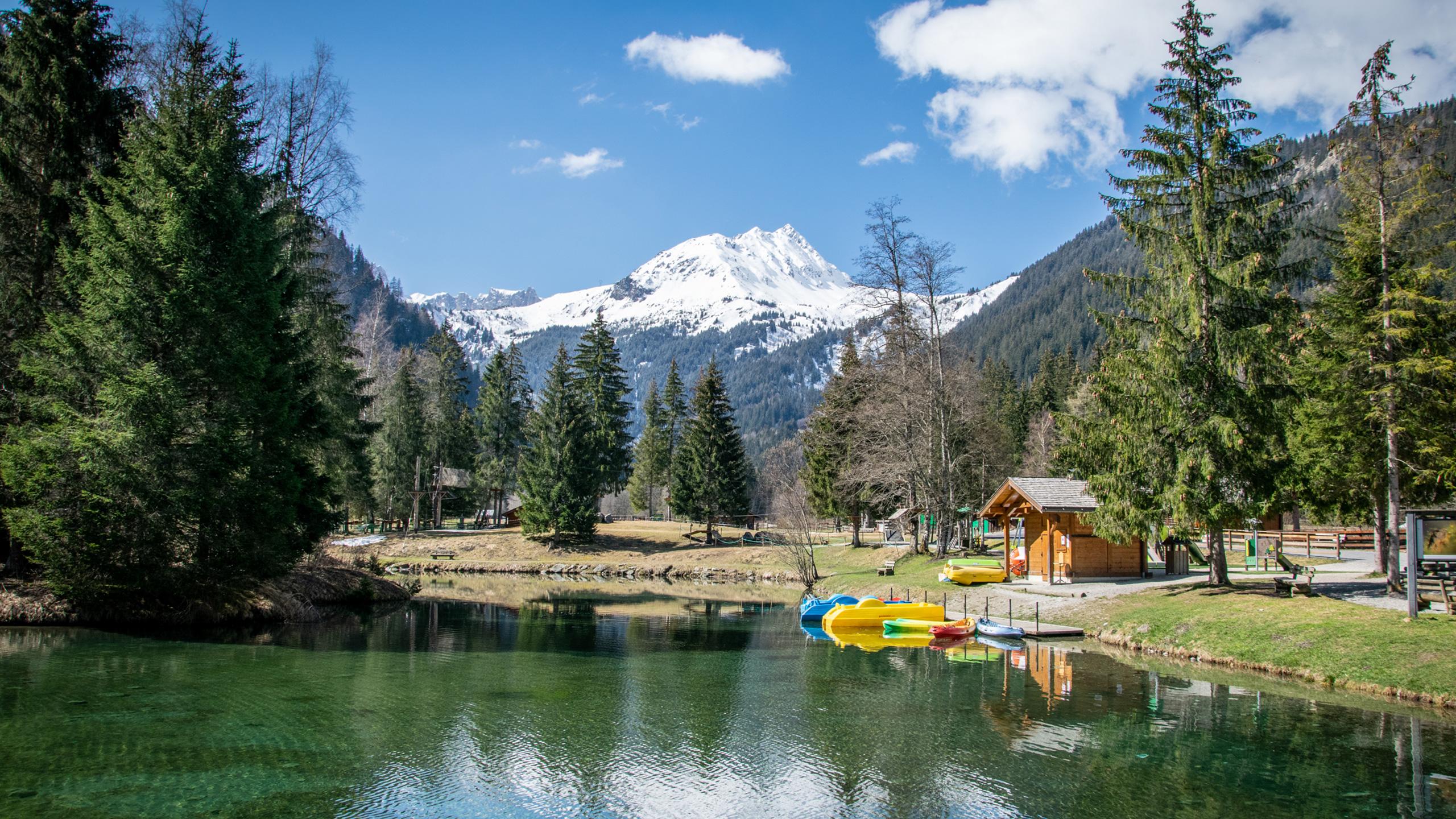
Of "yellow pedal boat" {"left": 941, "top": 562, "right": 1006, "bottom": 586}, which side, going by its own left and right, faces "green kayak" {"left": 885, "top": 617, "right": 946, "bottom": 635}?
left

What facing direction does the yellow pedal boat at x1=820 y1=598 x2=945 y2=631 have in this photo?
to the viewer's left

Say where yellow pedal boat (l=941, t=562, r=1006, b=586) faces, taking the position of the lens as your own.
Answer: facing to the left of the viewer

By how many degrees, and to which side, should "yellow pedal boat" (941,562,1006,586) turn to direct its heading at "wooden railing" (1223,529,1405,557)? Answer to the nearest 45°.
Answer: approximately 135° to its right

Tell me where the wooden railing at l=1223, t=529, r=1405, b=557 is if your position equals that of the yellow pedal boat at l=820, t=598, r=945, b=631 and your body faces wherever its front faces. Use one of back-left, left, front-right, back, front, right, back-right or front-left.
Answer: back-right
